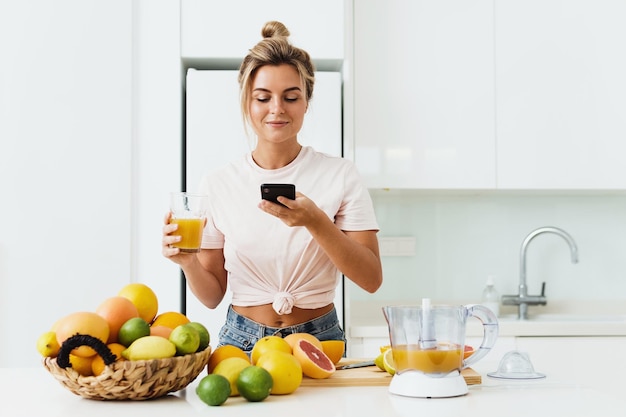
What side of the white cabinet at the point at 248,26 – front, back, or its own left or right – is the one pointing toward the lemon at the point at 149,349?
front

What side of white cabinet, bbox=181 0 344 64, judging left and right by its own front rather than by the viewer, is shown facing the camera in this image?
front

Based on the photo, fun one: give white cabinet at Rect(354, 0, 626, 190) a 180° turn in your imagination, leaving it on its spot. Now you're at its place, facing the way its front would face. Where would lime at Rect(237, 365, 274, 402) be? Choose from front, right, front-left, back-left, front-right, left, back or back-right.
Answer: back

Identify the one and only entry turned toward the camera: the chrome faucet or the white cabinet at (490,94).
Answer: the white cabinet

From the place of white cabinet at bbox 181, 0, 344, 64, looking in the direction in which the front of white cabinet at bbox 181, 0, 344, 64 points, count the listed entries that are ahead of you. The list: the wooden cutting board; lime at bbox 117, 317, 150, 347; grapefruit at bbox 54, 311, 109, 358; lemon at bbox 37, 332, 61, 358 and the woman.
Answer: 5

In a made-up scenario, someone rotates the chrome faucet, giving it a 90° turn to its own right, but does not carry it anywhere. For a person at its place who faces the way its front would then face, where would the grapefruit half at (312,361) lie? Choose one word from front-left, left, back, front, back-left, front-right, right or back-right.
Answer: front

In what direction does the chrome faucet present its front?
to the viewer's right

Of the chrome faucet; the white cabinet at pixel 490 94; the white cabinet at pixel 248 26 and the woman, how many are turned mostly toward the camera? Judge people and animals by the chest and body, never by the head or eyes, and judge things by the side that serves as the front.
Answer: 3

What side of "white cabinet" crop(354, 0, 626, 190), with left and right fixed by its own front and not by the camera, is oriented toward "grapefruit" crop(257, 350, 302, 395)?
front

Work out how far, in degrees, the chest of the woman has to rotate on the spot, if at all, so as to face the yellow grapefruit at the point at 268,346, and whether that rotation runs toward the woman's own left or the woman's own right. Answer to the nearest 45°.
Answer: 0° — they already face it

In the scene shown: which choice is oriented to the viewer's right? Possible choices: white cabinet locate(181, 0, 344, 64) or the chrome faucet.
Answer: the chrome faucet

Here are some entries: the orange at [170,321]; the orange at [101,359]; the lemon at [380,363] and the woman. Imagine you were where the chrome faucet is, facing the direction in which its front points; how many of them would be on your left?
0

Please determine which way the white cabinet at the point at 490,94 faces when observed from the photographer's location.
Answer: facing the viewer

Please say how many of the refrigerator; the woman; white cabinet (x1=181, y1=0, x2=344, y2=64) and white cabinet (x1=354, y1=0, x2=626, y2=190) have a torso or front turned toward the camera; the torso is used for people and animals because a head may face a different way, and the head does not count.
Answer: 4

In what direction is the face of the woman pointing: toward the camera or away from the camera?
toward the camera

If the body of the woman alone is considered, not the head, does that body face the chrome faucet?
no

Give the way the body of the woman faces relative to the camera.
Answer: toward the camera
